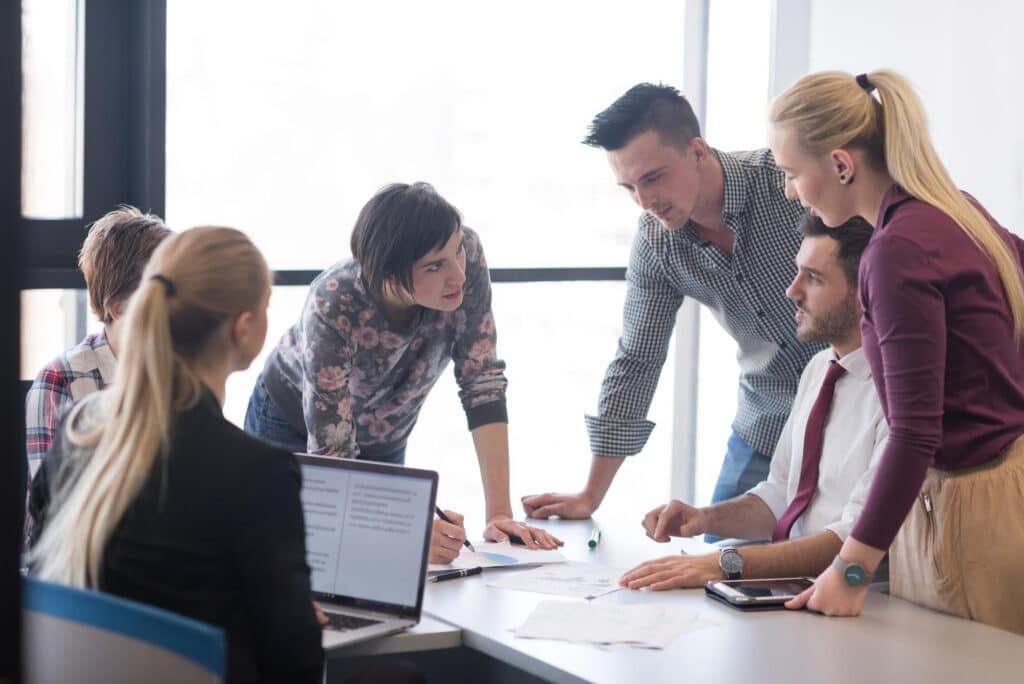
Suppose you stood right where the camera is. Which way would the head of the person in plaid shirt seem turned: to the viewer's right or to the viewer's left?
to the viewer's right

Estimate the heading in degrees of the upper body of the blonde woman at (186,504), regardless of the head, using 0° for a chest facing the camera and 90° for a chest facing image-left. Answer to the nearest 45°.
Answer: approximately 225°

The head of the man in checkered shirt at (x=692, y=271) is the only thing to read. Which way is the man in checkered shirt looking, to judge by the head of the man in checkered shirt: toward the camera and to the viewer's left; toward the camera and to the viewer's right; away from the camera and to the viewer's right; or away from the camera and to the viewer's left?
toward the camera and to the viewer's left

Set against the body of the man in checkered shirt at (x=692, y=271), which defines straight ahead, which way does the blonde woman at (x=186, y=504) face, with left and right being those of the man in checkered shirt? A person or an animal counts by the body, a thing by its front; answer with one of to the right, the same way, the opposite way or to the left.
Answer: the opposite way

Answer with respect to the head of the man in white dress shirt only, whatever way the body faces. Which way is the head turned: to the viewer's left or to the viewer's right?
to the viewer's left

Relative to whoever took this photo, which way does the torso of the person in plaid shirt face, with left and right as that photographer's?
facing away from the viewer and to the right of the viewer

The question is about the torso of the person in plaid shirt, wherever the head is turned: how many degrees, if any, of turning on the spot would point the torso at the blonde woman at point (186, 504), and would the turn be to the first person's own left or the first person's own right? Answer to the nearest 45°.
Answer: approximately 135° to the first person's own right

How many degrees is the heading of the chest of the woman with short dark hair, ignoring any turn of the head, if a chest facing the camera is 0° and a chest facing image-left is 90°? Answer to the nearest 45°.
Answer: approximately 315°

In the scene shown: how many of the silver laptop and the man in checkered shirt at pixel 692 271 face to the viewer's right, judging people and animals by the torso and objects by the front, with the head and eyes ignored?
0

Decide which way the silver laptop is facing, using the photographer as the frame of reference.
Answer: facing the viewer and to the left of the viewer

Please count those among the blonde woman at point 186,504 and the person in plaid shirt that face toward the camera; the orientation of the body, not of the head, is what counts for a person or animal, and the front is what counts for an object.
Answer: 0
